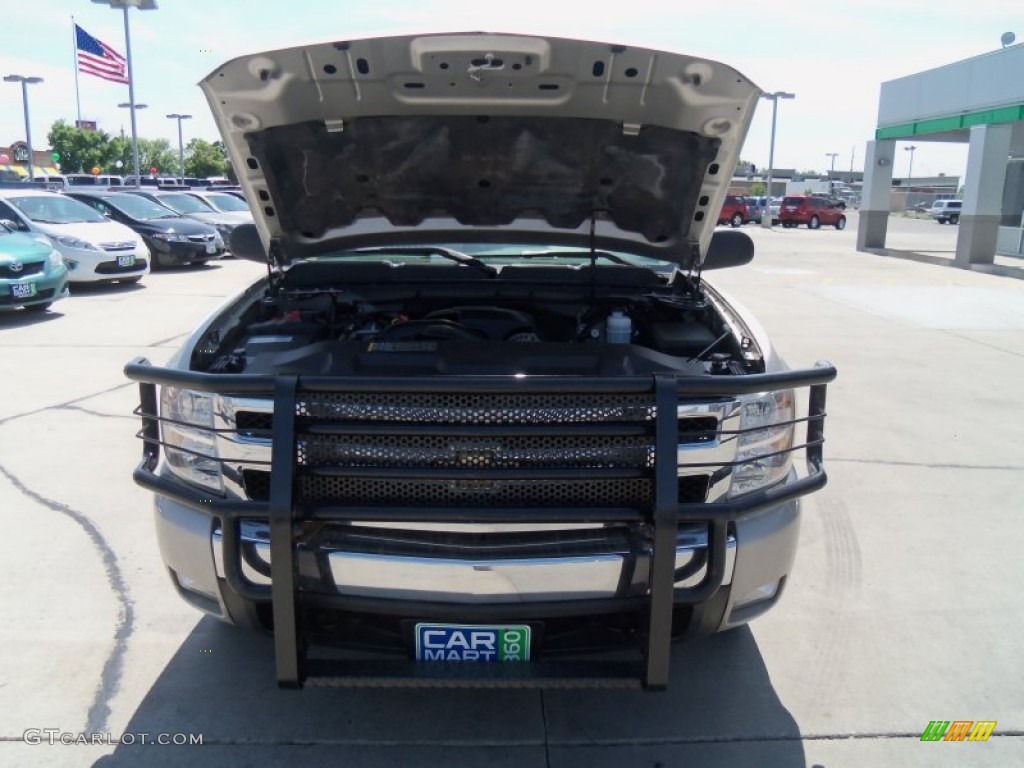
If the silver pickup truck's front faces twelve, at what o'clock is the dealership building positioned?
The dealership building is roughly at 7 o'clock from the silver pickup truck.

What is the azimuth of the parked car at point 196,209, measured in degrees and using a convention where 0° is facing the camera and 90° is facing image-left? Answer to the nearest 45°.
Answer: approximately 315°

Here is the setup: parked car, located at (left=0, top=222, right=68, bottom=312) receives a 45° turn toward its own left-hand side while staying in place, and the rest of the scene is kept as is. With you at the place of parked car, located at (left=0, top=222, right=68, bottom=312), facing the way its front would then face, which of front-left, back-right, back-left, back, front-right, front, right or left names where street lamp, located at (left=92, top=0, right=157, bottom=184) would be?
left

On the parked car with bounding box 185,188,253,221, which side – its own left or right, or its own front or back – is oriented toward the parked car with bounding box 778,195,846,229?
left

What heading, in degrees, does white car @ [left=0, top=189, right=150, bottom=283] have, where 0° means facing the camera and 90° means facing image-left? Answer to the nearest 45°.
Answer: approximately 315°

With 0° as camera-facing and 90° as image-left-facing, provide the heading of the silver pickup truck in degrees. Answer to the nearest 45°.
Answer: approximately 0°

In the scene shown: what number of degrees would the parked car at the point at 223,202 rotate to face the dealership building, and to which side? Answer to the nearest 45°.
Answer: approximately 45° to its left

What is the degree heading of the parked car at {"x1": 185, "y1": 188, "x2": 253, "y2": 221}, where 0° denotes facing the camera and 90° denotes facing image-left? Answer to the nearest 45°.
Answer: approximately 315°

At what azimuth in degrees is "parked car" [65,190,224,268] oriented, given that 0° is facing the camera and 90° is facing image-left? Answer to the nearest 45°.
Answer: approximately 315°
